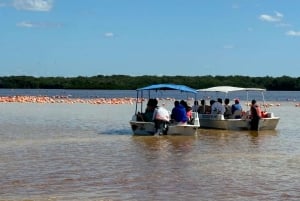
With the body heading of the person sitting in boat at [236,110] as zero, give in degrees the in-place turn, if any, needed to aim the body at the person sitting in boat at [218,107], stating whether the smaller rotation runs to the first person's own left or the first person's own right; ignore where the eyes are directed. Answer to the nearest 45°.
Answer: approximately 90° to the first person's own left

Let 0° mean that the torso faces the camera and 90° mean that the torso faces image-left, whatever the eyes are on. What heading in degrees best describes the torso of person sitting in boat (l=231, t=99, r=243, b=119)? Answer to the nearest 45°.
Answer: approximately 180°

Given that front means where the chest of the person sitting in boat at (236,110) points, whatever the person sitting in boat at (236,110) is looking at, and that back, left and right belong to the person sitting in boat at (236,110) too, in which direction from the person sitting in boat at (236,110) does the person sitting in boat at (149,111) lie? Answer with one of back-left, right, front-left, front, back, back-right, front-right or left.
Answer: back-left

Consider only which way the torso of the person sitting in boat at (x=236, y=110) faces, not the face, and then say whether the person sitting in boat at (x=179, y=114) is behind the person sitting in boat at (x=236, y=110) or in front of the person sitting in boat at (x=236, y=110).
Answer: behind

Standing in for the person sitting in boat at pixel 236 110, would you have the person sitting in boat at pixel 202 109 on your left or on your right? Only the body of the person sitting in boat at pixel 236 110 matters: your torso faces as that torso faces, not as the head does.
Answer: on your left

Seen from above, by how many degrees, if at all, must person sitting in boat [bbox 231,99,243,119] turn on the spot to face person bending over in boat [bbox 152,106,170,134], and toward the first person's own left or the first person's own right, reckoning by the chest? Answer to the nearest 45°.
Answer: approximately 135° to the first person's own left
